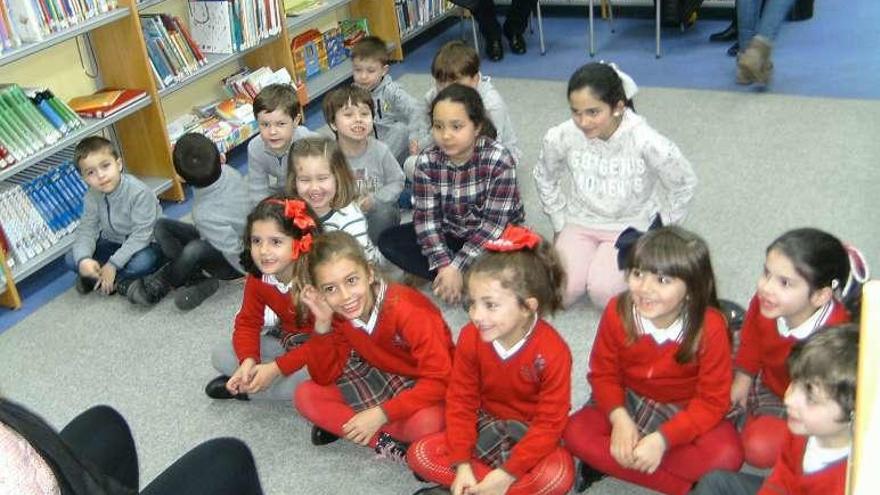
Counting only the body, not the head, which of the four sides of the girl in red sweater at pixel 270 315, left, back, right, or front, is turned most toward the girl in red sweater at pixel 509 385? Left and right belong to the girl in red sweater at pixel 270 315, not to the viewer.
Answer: left

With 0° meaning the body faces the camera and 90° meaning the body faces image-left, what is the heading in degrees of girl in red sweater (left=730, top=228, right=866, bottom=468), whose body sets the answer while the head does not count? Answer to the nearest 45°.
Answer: approximately 45°

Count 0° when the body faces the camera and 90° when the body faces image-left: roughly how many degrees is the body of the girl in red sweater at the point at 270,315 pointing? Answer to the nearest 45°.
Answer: approximately 45°

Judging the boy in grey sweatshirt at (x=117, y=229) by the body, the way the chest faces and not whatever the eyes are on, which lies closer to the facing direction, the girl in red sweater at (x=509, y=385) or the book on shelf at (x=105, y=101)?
the girl in red sweater

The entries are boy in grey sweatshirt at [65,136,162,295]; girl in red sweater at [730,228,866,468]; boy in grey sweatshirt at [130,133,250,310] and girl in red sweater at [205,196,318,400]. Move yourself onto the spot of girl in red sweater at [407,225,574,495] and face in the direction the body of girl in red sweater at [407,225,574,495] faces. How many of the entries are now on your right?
3

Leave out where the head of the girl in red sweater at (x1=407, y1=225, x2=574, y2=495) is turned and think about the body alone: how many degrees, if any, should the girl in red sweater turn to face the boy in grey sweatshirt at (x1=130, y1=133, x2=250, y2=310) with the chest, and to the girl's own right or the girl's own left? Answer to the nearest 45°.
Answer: approximately 90° to the girl's own right

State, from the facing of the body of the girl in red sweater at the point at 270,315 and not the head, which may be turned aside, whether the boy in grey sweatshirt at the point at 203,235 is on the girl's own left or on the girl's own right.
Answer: on the girl's own right

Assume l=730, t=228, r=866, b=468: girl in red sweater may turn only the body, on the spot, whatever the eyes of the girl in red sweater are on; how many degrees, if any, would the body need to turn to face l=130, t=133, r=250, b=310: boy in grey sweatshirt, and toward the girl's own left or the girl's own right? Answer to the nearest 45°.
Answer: approximately 45° to the girl's own right

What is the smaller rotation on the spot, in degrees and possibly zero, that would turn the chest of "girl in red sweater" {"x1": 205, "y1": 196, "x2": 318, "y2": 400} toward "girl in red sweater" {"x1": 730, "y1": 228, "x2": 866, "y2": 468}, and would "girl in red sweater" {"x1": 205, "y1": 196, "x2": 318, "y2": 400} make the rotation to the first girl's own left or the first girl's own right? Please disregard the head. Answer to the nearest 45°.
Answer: approximately 90° to the first girl's own left
